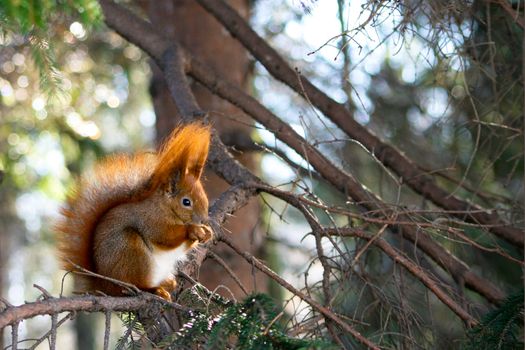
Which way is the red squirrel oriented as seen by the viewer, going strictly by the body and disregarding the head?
to the viewer's right

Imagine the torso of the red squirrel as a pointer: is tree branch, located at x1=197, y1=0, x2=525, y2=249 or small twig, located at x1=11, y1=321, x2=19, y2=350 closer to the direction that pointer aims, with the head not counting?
the tree branch

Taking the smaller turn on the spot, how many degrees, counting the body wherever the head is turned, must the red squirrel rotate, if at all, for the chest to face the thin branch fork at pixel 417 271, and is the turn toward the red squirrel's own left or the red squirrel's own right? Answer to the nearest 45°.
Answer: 0° — it already faces it

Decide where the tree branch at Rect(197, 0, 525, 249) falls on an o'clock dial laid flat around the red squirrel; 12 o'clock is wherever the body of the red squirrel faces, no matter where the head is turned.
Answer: The tree branch is roughly at 11 o'clock from the red squirrel.
